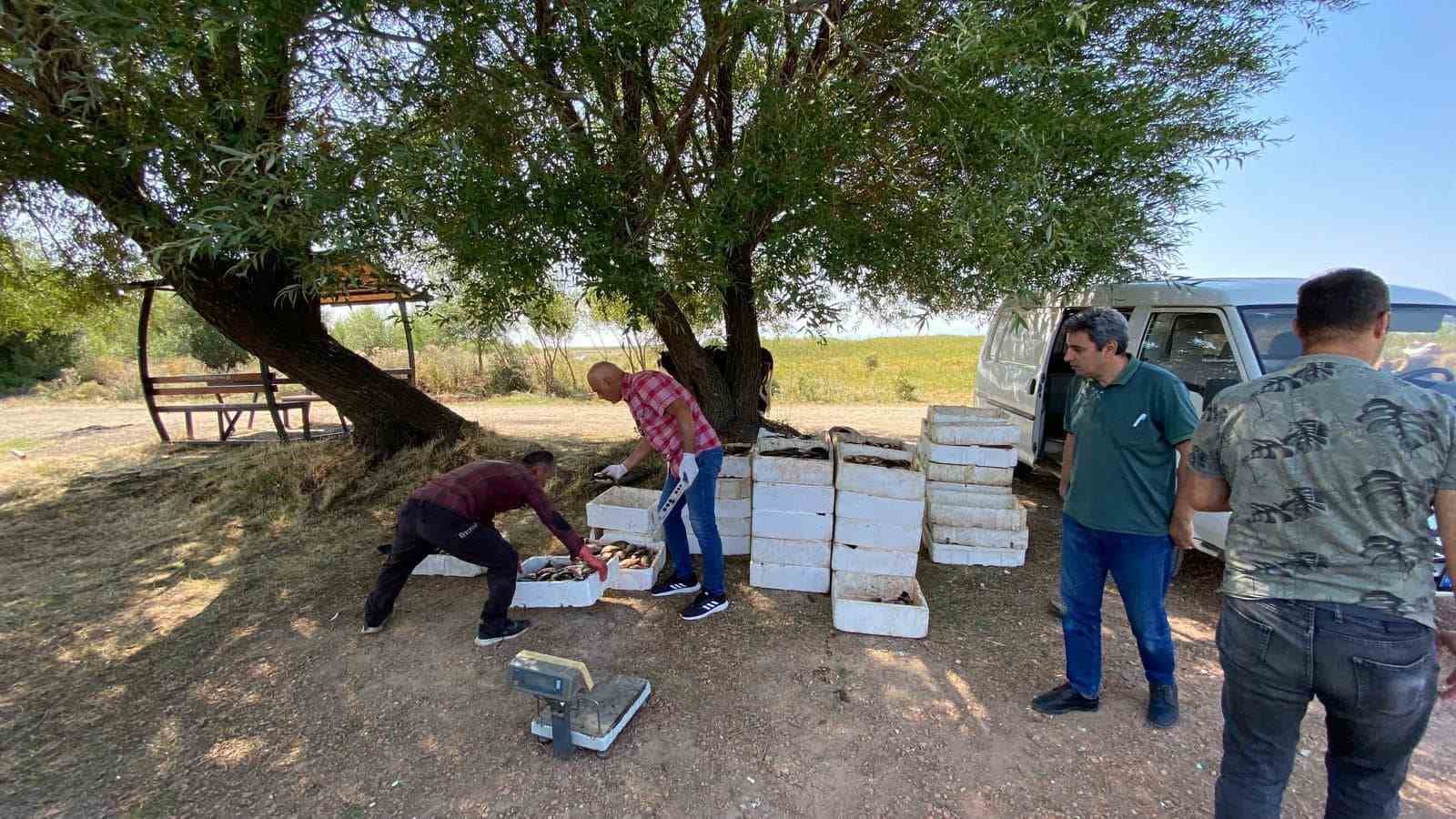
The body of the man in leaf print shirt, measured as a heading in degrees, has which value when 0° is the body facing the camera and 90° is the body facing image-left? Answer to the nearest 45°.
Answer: approximately 180°

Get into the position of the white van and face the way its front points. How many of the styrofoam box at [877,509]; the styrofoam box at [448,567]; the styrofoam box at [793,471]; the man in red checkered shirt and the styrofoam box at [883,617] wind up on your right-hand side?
5

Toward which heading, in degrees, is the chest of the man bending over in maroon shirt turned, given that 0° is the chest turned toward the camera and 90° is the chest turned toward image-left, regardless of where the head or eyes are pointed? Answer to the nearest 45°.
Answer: approximately 270°

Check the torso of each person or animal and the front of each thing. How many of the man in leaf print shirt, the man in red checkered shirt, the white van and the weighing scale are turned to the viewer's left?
1

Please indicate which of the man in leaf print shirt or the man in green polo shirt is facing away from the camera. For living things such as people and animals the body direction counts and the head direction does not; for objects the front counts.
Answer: the man in leaf print shirt

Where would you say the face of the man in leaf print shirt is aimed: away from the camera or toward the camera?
away from the camera

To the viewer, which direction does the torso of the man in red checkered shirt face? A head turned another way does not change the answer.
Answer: to the viewer's left

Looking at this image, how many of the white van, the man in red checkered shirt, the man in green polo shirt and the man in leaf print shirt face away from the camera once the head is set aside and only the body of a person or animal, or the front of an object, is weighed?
1

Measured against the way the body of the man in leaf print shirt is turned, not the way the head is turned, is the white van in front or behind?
in front

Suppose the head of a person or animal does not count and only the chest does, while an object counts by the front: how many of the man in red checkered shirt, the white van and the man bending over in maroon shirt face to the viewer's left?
1

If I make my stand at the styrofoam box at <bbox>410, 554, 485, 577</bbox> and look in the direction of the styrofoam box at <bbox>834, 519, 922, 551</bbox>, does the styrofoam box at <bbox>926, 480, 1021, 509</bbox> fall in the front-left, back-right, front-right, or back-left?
front-left

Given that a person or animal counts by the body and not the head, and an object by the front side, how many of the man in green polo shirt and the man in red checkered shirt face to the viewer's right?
0

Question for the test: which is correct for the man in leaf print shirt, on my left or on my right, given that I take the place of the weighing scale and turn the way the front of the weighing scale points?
on my left

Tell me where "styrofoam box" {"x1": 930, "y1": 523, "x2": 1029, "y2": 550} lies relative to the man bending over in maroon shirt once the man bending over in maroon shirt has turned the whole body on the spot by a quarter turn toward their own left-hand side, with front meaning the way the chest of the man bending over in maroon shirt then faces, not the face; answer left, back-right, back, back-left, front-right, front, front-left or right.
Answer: right

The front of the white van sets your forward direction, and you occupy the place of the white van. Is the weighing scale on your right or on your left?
on your right

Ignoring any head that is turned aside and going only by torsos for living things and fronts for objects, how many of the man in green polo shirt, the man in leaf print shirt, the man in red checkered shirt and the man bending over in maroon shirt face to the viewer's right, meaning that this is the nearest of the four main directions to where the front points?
1

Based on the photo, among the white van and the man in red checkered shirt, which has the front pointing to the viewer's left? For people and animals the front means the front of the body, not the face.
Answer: the man in red checkered shirt
